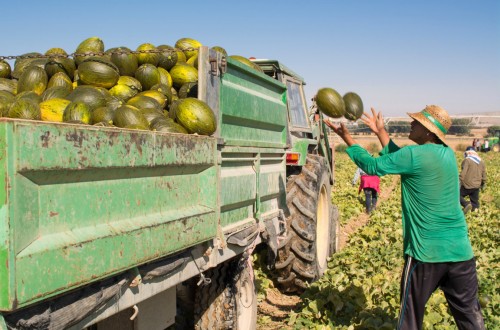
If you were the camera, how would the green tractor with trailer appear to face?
facing away from the viewer and to the right of the viewer

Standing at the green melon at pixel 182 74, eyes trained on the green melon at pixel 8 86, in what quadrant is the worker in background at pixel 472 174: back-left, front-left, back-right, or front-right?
back-right

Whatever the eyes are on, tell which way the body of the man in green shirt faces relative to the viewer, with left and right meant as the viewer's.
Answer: facing away from the viewer and to the left of the viewer

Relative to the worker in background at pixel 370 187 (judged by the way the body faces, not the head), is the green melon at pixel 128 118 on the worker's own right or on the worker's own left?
on the worker's own left

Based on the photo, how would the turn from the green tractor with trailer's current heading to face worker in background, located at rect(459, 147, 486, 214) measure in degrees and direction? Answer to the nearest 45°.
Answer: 0° — it already faces them

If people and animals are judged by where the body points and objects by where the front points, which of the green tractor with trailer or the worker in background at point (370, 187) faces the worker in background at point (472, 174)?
the green tractor with trailer

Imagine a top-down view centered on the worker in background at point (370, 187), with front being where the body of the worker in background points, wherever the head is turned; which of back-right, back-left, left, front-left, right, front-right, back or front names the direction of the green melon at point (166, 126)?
back
